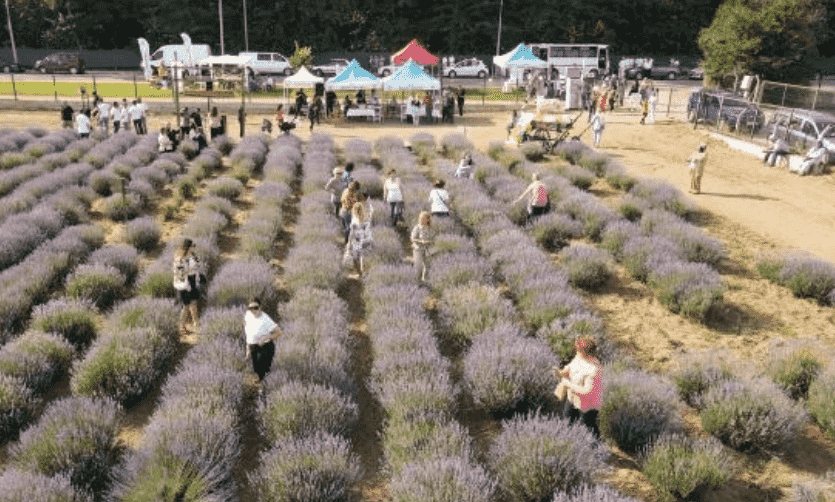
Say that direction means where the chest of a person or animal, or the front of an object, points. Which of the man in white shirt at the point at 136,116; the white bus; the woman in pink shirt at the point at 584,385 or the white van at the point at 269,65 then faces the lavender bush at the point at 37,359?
the woman in pink shirt

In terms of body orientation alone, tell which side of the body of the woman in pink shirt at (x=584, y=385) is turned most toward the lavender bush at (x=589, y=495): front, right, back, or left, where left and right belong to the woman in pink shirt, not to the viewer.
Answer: left

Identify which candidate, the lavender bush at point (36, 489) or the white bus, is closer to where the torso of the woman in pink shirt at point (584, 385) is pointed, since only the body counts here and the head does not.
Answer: the lavender bush

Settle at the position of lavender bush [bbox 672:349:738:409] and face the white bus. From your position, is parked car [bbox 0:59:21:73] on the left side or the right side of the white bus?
left

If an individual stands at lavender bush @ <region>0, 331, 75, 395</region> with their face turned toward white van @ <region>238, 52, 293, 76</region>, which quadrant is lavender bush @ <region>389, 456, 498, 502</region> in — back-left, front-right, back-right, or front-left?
back-right

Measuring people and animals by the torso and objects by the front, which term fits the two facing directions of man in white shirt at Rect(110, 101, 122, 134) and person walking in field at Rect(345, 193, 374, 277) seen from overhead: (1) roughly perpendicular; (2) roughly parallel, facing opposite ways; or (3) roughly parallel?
roughly parallel

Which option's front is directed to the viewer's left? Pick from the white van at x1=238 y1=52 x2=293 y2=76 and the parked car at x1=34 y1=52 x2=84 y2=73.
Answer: the parked car

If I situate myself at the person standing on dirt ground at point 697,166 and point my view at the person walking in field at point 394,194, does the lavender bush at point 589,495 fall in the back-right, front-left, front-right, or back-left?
front-left

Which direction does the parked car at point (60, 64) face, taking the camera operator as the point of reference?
facing to the left of the viewer

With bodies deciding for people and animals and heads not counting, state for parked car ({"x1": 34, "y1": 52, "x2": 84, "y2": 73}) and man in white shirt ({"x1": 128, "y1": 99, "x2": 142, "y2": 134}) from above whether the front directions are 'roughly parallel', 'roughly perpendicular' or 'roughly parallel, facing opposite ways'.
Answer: roughly perpendicular

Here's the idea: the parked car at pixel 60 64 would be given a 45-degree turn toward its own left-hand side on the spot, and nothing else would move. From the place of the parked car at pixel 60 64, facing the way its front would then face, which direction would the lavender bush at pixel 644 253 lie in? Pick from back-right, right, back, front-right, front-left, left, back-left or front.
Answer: front-left

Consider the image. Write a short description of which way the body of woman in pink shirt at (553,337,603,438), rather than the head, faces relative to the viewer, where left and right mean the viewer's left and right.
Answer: facing to the left of the viewer

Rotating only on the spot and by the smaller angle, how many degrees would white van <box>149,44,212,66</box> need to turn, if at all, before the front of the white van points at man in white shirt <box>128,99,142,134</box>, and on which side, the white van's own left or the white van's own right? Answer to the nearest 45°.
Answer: approximately 90° to the white van's own left
